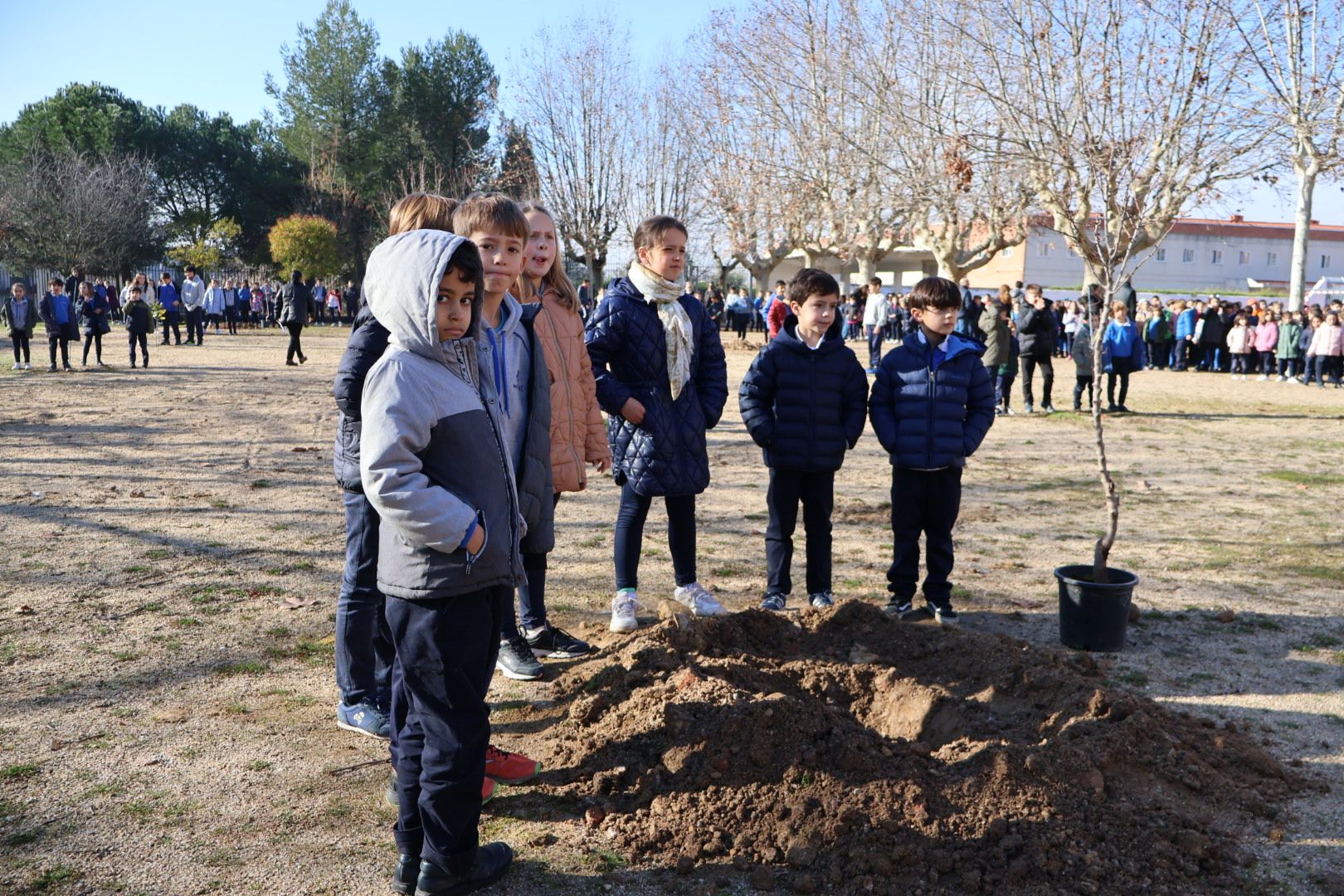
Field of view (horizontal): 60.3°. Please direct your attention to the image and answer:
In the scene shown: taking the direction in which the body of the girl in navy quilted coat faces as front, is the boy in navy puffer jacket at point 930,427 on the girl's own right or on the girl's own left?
on the girl's own left

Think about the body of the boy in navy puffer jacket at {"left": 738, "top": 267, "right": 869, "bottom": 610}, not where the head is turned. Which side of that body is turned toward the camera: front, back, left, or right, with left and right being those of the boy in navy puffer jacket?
front

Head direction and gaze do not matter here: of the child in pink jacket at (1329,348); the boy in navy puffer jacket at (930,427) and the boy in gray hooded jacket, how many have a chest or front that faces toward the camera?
2

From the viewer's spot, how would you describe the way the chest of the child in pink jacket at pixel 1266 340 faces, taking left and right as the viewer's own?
facing the viewer and to the left of the viewer

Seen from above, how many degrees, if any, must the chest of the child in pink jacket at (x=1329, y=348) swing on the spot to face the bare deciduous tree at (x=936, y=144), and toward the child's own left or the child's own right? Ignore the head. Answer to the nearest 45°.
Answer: approximately 90° to the child's own right

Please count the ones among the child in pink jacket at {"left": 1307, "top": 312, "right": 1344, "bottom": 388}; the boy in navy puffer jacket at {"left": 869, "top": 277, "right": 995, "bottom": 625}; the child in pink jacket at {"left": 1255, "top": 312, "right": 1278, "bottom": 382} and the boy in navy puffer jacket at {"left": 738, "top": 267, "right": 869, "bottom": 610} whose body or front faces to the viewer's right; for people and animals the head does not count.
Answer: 0

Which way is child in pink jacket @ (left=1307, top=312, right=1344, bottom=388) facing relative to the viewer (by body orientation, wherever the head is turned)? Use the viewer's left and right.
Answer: facing the viewer

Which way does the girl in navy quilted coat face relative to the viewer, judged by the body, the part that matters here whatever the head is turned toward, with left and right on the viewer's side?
facing the viewer and to the right of the viewer

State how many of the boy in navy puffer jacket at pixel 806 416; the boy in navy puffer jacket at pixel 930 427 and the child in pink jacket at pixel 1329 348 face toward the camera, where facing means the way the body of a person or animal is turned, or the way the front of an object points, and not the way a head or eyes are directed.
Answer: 3

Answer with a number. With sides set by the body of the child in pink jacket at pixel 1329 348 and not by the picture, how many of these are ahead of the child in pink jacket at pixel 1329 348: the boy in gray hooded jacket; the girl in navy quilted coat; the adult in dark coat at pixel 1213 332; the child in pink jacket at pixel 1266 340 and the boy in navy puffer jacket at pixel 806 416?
3

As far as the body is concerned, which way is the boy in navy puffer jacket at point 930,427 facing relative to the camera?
toward the camera

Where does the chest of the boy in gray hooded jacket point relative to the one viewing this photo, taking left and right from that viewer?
facing to the right of the viewer

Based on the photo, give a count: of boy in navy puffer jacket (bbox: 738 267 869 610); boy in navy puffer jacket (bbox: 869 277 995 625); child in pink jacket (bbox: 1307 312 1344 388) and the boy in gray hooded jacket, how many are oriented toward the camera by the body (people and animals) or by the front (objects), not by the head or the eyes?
3

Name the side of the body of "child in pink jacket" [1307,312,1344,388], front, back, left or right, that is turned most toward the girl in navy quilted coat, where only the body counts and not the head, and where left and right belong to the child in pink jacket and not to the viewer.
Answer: front

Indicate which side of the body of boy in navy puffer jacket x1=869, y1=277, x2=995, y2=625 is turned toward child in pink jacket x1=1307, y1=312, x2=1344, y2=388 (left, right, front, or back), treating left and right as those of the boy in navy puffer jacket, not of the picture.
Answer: back

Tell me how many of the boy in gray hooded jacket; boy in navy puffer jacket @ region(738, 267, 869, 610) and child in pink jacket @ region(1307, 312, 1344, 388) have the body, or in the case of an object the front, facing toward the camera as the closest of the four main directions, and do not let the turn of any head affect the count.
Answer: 2
